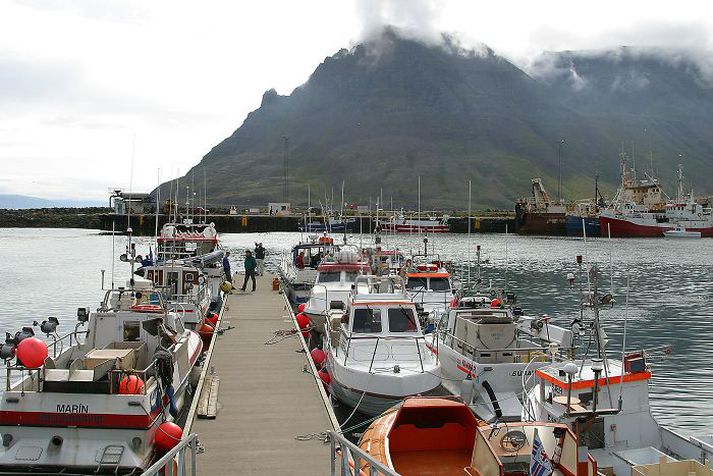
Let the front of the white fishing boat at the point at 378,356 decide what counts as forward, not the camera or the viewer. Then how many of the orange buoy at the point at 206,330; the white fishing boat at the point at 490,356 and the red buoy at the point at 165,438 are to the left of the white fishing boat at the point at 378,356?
1

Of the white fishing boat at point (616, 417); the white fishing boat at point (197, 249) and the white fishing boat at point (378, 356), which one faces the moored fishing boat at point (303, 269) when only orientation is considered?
the white fishing boat at point (616, 417)

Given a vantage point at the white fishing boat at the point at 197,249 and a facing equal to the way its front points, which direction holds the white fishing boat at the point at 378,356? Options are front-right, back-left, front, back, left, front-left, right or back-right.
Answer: back

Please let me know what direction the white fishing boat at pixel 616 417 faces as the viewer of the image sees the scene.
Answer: facing away from the viewer and to the left of the viewer

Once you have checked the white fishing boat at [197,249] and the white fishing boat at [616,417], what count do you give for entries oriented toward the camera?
0

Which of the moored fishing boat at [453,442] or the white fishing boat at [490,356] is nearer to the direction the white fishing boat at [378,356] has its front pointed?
the moored fishing boat

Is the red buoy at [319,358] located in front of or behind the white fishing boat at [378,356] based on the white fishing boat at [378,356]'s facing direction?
behind
